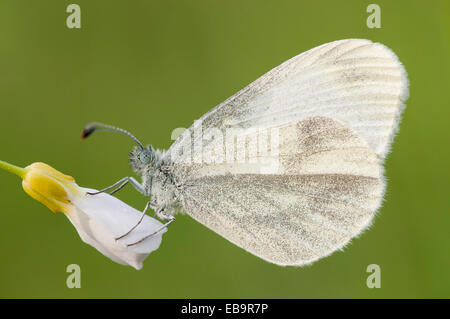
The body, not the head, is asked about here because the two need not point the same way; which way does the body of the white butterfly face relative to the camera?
to the viewer's left
